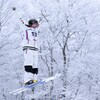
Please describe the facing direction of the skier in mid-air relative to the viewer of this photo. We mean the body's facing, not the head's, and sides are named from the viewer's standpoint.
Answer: facing the viewer and to the right of the viewer
